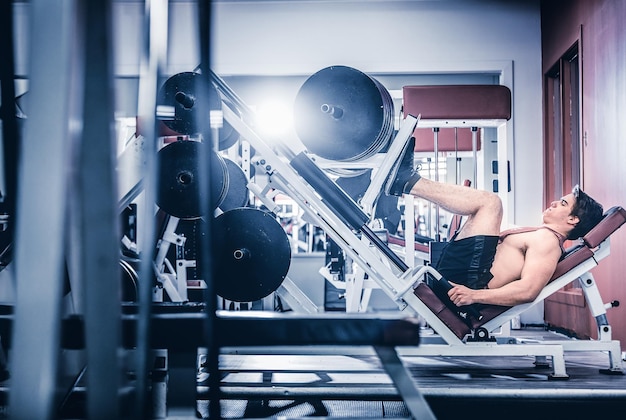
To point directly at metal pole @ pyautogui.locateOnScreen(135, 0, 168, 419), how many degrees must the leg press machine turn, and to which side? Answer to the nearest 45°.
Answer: approximately 90° to its left

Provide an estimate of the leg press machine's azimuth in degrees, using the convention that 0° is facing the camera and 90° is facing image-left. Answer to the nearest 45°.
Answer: approximately 90°

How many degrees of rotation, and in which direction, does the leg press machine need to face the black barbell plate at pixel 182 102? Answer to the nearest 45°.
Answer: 0° — it already faces it

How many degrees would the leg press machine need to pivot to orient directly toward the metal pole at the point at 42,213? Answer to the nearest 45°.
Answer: approximately 90° to its left

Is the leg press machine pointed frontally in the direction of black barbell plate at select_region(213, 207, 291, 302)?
yes
